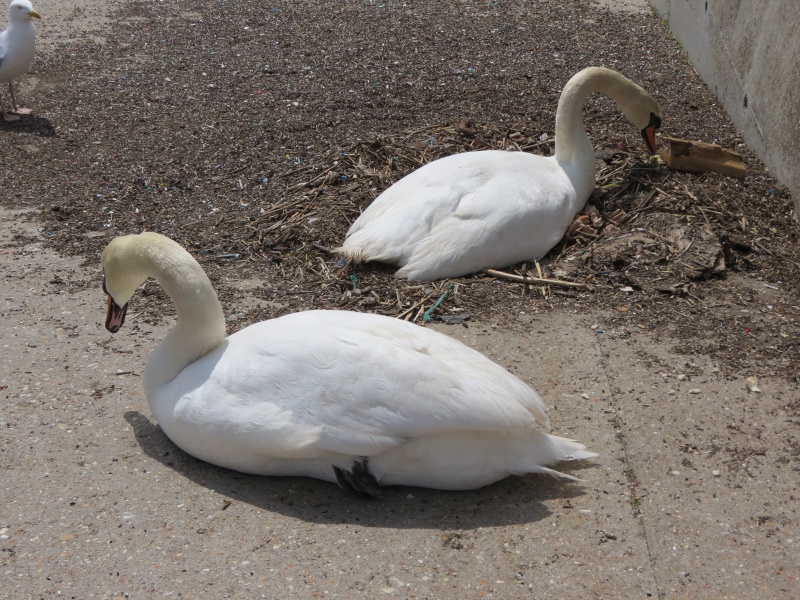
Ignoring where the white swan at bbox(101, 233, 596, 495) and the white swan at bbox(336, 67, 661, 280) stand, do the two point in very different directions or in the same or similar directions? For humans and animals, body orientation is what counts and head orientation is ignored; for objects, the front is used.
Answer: very different directions

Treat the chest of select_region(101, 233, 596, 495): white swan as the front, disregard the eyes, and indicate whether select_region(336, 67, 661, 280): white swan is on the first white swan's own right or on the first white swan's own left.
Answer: on the first white swan's own right

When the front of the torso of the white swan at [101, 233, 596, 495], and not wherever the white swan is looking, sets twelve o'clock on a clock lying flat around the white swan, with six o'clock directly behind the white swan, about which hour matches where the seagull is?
The seagull is roughly at 2 o'clock from the white swan.

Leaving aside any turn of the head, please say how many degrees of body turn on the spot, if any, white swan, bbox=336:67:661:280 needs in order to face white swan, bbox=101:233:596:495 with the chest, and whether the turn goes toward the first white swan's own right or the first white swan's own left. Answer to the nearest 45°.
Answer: approximately 90° to the first white swan's own right

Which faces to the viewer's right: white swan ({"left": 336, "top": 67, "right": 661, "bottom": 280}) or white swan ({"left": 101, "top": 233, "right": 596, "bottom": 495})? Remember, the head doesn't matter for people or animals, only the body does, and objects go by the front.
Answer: white swan ({"left": 336, "top": 67, "right": 661, "bottom": 280})

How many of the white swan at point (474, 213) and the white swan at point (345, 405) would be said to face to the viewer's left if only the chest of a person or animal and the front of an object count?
1

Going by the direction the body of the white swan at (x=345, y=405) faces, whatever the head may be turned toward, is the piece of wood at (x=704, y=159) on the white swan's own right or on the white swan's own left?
on the white swan's own right

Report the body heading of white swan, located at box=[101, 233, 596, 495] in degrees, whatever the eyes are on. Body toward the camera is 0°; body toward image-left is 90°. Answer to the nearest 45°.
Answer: approximately 90°

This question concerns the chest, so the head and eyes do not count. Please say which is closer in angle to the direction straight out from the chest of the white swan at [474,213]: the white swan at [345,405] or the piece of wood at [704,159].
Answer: the piece of wood

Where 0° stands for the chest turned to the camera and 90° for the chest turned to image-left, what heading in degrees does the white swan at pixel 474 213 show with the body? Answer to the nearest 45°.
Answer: approximately 270°
